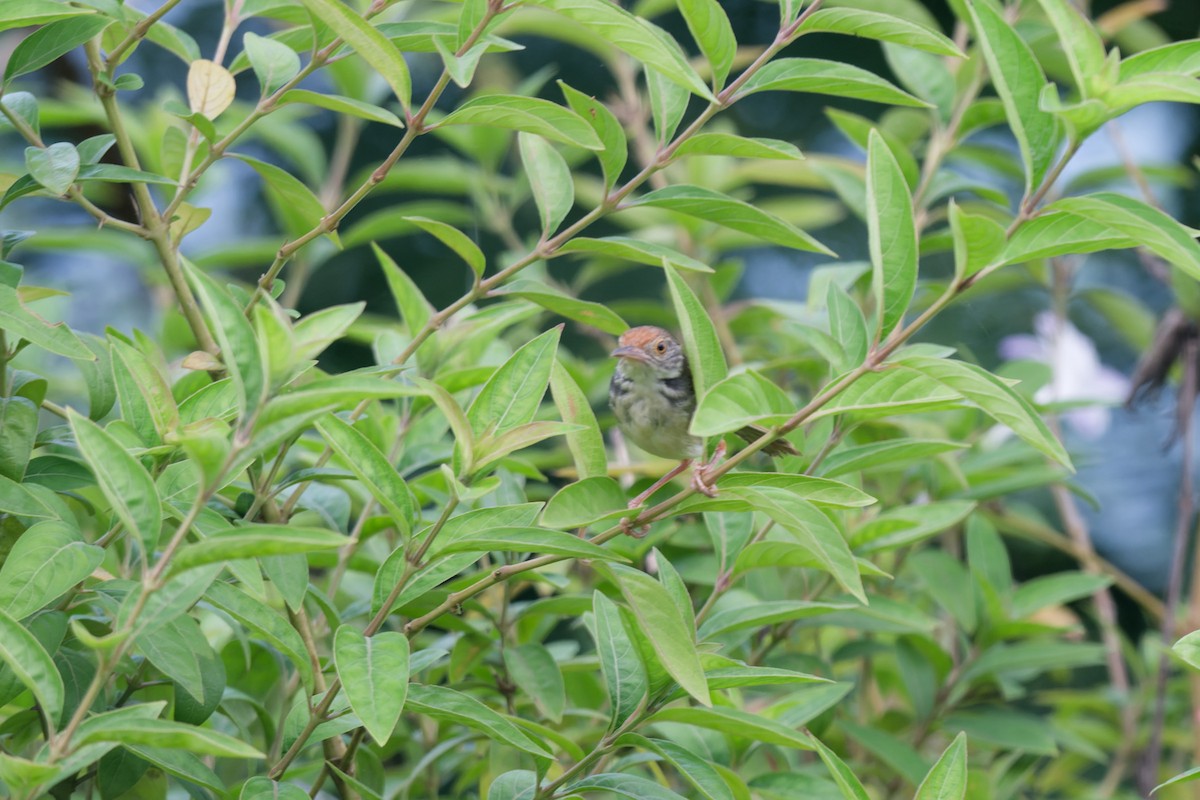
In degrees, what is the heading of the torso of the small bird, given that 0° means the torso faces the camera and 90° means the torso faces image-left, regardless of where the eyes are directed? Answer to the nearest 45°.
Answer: approximately 45°

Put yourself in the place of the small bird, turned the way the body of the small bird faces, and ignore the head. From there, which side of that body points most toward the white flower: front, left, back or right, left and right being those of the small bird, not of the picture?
back
